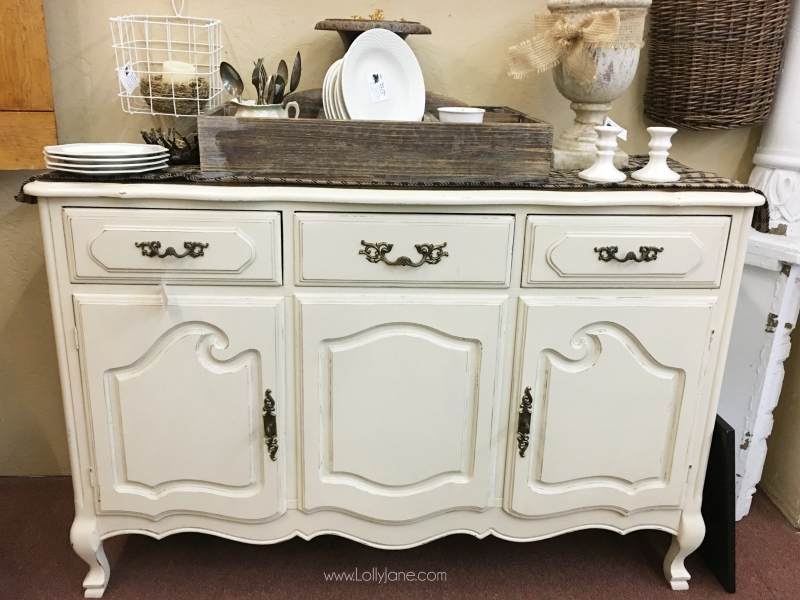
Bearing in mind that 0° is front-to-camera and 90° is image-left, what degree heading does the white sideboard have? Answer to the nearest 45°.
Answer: approximately 0°

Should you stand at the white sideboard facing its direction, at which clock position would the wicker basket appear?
The wicker basket is roughly at 8 o'clock from the white sideboard.
